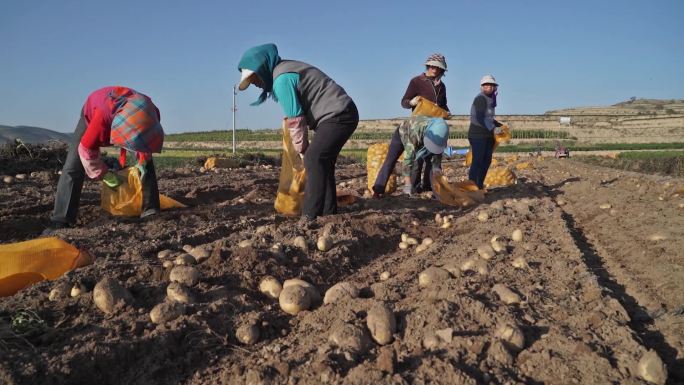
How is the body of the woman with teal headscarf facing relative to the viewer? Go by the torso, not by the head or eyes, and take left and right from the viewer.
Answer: facing to the left of the viewer

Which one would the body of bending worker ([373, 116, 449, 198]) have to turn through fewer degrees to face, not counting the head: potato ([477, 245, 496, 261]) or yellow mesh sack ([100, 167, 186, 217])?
the potato

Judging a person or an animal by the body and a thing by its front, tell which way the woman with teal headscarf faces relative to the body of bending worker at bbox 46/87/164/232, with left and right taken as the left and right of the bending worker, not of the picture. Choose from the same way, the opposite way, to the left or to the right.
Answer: the opposite way

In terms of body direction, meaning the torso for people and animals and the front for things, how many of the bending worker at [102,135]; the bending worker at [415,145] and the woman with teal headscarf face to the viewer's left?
1

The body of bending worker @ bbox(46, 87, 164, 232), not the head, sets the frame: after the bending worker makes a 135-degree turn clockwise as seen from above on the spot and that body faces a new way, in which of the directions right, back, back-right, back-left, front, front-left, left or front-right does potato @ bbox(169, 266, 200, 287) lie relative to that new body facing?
left

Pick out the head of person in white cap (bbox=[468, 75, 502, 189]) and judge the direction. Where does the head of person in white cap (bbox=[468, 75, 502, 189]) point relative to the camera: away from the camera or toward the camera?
toward the camera

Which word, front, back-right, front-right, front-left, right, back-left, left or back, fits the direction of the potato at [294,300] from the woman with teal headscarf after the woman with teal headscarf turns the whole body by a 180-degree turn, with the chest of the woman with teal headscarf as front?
right

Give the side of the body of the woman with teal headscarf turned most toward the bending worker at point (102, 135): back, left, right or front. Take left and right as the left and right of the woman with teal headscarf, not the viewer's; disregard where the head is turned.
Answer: front

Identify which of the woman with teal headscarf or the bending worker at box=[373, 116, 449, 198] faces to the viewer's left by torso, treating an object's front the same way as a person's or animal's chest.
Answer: the woman with teal headscarf

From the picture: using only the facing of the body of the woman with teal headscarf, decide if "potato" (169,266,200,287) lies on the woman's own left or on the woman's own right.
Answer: on the woman's own left

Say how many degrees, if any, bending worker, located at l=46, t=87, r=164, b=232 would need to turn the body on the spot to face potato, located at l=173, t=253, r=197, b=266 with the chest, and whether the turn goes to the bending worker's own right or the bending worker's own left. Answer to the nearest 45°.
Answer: approximately 45° to the bending worker's own right

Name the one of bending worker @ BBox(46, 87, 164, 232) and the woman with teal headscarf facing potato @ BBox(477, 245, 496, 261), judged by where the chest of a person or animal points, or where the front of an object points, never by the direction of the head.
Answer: the bending worker

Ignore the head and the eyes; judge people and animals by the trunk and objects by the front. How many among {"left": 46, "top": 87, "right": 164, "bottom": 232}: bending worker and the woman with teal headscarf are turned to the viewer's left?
1

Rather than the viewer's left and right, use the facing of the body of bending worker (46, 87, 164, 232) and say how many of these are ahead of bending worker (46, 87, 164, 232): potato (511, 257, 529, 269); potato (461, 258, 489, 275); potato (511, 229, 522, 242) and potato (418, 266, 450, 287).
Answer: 4

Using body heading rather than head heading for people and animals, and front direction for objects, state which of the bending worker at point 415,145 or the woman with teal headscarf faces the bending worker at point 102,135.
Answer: the woman with teal headscarf

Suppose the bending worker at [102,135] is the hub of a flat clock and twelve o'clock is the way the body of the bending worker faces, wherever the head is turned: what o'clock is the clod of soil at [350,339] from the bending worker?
The clod of soil is roughly at 1 o'clock from the bending worker.

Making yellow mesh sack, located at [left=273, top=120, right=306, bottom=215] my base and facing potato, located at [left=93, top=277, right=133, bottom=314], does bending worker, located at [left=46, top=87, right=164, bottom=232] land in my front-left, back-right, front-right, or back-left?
front-right

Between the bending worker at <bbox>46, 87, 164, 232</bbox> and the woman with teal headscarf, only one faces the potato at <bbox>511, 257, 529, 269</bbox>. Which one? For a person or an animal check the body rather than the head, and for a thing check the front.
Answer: the bending worker

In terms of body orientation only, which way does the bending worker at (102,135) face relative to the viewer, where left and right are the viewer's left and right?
facing the viewer and to the right of the viewer
